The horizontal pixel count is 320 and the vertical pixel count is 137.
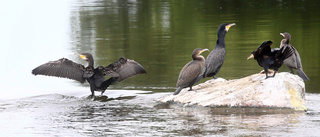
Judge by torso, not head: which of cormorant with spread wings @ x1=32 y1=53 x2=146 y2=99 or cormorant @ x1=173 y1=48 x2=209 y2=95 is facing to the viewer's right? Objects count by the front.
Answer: the cormorant

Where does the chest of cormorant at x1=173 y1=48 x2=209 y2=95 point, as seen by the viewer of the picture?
to the viewer's right

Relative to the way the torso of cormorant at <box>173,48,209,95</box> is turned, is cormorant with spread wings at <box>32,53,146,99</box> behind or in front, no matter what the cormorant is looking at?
behind

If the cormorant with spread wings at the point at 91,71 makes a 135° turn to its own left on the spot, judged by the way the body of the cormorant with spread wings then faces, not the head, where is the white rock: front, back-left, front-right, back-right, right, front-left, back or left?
front-right

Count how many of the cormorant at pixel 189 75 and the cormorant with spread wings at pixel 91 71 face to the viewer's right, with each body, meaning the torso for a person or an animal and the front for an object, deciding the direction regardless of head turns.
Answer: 1
